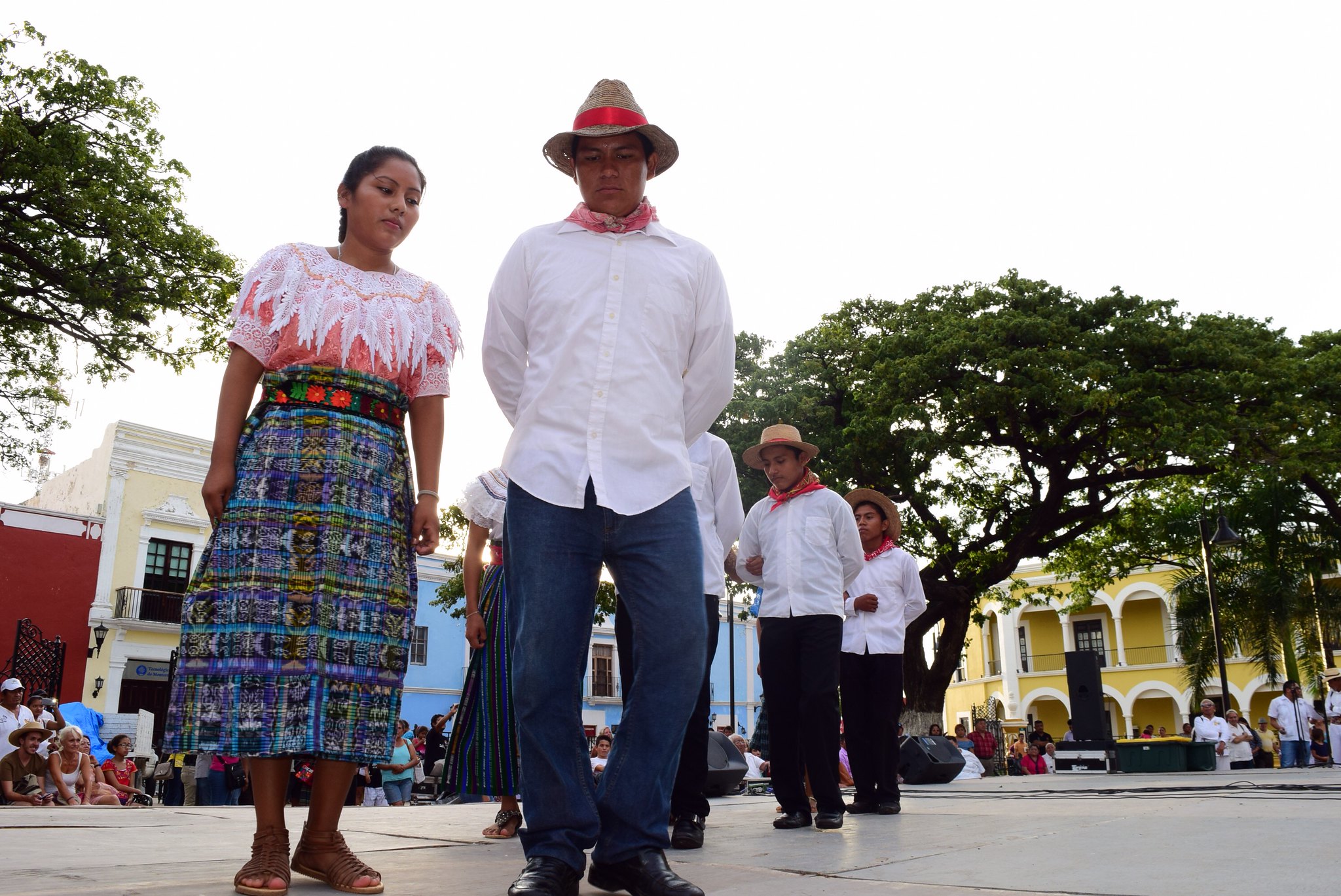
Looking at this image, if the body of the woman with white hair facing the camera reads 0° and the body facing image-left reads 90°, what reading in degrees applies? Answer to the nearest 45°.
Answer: approximately 315°

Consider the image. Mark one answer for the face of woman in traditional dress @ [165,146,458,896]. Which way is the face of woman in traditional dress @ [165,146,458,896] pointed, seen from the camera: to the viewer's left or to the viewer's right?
to the viewer's right

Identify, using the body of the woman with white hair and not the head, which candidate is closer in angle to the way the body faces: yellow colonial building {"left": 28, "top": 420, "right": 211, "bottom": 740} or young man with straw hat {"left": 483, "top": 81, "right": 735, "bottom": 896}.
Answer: the young man with straw hat

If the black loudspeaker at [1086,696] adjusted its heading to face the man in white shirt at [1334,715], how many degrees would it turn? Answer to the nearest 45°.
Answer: approximately 45° to its left

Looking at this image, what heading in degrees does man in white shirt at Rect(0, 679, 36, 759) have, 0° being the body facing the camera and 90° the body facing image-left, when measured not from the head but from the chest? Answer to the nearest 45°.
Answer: approximately 315°
